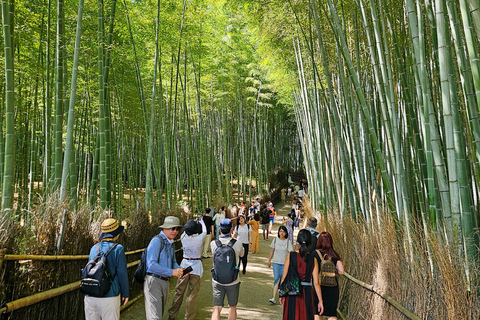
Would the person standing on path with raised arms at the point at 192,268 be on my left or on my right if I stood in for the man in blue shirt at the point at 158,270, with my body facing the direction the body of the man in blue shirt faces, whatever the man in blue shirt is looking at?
on my left

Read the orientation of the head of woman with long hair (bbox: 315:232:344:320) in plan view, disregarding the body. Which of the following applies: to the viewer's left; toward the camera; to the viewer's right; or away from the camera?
away from the camera

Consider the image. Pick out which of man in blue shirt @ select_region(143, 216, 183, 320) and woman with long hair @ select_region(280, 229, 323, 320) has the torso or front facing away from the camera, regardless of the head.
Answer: the woman with long hair

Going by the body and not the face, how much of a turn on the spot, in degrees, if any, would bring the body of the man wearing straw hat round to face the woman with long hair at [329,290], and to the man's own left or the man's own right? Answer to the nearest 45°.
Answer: approximately 45° to the man's own right

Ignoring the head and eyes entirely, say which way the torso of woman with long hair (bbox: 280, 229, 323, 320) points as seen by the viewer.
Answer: away from the camera
